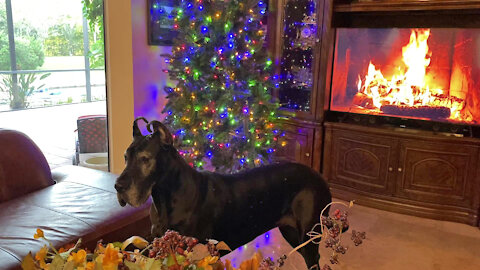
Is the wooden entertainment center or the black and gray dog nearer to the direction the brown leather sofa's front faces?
the black and gray dog

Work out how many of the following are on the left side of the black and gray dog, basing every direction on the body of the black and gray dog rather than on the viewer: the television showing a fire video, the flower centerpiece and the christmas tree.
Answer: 1

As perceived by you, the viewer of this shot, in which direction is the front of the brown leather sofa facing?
facing the viewer and to the right of the viewer

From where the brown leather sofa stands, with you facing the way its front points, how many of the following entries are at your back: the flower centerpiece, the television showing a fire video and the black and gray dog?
0

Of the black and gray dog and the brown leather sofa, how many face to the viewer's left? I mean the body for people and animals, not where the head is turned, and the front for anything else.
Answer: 1

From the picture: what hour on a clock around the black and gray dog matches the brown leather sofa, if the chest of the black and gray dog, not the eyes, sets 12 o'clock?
The brown leather sofa is roughly at 1 o'clock from the black and gray dog.

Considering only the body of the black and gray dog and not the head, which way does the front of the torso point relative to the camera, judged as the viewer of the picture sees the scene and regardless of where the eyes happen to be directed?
to the viewer's left

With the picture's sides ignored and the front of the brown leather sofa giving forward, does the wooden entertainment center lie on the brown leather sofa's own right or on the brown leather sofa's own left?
on the brown leather sofa's own left

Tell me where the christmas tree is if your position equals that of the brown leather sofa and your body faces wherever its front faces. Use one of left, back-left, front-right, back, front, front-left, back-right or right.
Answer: left

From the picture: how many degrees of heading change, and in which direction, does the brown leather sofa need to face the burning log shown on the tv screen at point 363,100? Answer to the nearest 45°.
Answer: approximately 45° to its left

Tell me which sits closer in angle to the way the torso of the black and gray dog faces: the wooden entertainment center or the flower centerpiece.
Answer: the flower centerpiece

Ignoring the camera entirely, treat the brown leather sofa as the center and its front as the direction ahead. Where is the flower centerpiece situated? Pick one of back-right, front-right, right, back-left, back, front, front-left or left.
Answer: front-right

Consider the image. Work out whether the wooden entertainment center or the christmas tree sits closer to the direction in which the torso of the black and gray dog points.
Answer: the christmas tree

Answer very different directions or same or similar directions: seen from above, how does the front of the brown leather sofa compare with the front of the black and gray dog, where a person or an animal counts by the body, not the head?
very different directions

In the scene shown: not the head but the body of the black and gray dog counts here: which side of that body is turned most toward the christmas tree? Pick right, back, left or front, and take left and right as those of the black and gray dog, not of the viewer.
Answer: right

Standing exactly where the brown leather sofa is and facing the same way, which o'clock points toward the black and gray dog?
The black and gray dog is roughly at 12 o'clock from the brown leather sofa.

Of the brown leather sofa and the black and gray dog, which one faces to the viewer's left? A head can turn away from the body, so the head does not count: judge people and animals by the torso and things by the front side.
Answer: the black and gray dog
